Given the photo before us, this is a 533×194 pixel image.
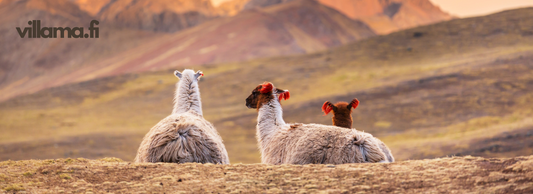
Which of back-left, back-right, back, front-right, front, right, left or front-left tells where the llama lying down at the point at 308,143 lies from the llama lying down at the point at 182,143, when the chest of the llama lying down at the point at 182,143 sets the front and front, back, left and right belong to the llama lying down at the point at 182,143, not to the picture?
right

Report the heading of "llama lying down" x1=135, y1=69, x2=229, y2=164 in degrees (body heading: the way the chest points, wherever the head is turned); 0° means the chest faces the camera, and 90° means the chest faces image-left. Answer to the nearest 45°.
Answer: approximately 180°
